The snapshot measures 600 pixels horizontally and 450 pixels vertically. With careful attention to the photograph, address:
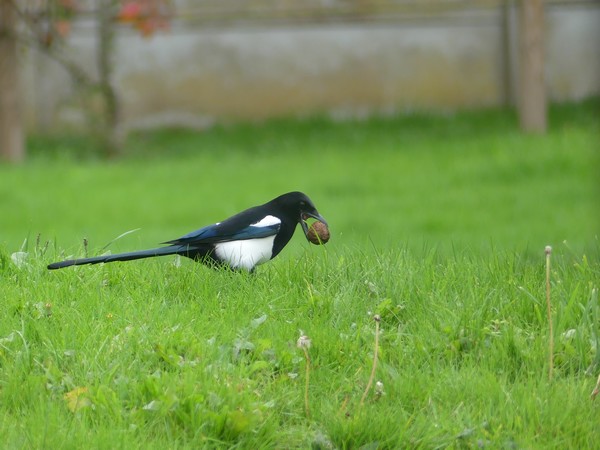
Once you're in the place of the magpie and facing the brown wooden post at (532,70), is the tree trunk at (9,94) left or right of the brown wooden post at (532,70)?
left

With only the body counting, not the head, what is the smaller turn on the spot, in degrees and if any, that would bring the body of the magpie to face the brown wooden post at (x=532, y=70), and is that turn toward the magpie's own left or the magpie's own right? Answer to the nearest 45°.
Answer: approximately 45° to the magpie's own left

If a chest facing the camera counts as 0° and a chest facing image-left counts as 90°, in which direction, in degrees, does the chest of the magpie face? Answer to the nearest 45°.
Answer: approximately 270°

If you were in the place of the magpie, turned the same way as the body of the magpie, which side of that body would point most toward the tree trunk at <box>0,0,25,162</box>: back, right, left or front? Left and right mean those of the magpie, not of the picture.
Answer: left
